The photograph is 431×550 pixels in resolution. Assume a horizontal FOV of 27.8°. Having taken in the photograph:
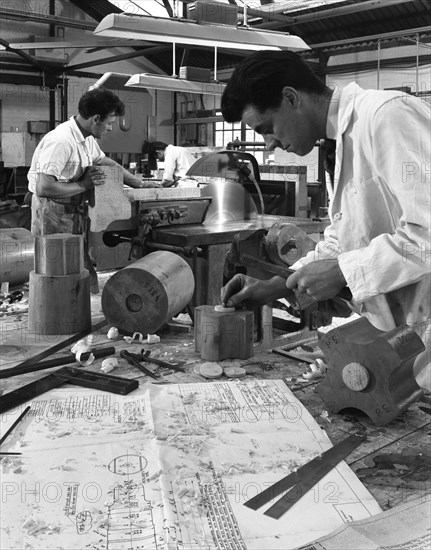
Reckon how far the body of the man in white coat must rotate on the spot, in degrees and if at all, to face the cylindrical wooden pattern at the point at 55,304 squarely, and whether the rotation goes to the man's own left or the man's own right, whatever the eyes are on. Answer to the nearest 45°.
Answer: approximately 45° to the man's own right

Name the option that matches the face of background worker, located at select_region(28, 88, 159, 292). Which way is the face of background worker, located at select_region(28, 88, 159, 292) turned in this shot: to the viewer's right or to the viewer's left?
to the viewer's right

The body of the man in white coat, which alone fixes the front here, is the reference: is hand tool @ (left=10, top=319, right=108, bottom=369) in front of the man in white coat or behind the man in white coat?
in front

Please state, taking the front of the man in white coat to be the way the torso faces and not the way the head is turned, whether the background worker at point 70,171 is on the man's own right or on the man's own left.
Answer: on the man's own right

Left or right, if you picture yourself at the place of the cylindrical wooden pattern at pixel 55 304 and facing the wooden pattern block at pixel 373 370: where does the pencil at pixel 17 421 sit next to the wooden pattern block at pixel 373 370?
right

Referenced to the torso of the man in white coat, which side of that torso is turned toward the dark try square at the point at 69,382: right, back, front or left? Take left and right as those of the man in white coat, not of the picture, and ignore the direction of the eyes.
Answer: front

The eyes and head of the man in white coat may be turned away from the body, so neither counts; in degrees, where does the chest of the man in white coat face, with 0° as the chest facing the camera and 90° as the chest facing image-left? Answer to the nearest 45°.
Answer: approximately 90°

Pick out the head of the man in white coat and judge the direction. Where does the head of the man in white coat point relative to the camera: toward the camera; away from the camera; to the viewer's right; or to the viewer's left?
to the viewer's left

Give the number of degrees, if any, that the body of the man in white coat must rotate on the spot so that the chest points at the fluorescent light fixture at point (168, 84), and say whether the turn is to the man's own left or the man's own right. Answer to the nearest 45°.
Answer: approximately 90° to the man's own right

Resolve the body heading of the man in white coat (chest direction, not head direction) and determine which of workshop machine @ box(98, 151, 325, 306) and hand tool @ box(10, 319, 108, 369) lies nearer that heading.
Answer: the hand tool

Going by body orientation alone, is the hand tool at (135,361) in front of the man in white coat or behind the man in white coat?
in front

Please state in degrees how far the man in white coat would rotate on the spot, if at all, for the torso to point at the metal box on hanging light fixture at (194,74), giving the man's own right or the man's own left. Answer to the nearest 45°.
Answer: approximately 90° to the man's own right

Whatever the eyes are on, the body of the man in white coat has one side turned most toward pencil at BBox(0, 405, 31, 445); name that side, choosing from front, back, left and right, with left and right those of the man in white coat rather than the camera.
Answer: front
